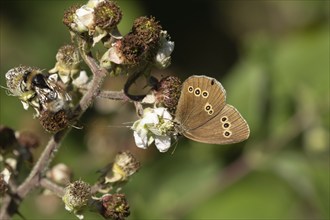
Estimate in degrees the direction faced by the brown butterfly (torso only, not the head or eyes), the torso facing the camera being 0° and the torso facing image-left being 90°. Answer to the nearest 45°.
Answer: approximately 90°

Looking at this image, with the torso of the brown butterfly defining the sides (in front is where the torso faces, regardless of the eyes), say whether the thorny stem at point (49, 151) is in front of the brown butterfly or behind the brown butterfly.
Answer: in front

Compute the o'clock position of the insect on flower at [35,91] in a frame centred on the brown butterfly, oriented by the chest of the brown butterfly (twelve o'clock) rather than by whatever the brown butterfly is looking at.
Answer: The insect on flower is roughly at 12 o'clock from the brown butterfly.

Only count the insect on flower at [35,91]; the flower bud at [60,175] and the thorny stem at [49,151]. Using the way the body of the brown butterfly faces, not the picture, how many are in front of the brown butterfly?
3

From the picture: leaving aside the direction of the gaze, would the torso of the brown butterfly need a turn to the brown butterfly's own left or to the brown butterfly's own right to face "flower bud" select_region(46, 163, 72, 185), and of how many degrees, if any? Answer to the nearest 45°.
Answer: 0° — it already faces it
